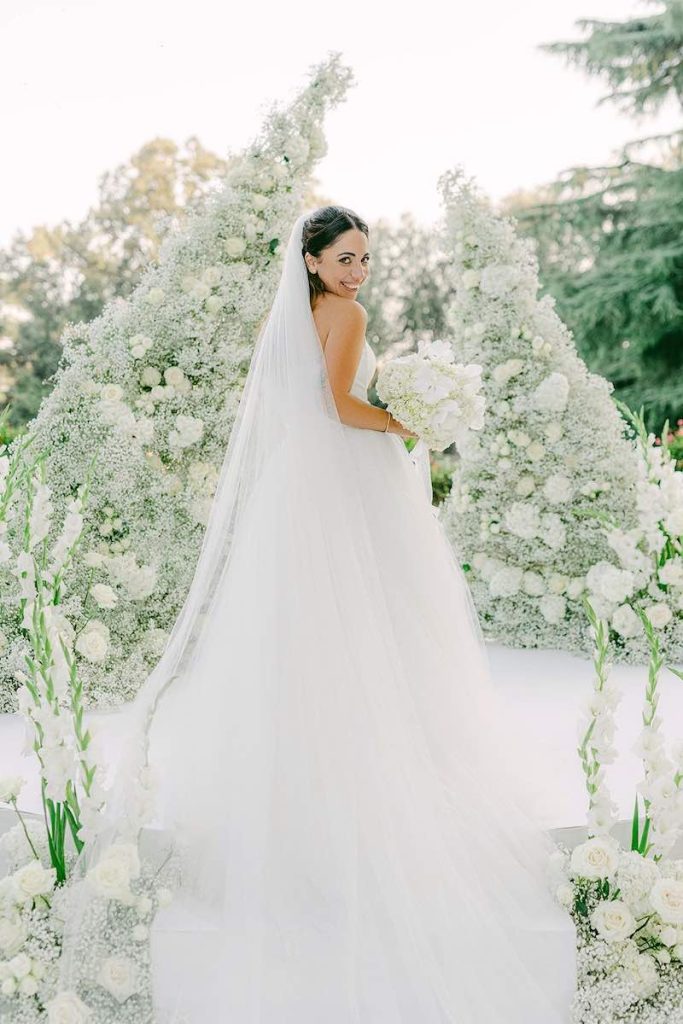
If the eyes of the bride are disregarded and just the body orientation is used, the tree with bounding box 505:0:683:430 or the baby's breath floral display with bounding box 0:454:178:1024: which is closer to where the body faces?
the tree

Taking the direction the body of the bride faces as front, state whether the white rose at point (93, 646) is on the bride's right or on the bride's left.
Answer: on the bride's left

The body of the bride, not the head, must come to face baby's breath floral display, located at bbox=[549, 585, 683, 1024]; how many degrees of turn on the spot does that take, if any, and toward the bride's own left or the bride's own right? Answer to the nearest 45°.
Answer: approximately 45° to the bride's own right

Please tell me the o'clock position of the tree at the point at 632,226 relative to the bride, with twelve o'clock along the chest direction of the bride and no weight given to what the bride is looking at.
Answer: The tree is roughly at 11 o'clock from the bride.

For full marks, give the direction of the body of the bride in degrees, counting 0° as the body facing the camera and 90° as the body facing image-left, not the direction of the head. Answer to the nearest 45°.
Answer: approximately 225°

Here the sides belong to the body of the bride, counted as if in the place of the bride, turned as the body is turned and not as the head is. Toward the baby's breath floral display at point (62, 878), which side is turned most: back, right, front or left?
back

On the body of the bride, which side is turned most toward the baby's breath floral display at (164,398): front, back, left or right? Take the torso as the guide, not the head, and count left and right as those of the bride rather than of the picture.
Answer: left
